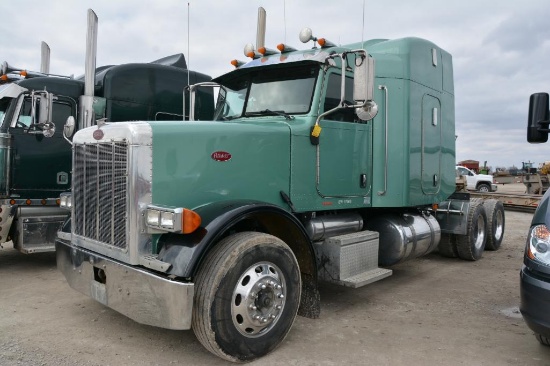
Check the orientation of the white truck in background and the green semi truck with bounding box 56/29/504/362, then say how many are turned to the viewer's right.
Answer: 1

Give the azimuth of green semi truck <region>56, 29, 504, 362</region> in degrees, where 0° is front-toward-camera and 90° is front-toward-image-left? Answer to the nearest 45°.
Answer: approximately 45°

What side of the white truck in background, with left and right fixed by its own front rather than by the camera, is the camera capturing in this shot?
right

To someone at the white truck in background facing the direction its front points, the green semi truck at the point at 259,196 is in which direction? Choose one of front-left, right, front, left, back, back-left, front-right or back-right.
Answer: right

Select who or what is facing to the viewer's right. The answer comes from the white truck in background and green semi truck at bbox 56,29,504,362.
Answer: the white truck in background

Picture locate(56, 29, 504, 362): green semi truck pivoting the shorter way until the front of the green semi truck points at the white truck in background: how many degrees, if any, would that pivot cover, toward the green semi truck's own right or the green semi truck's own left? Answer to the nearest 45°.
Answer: approximately 180°
